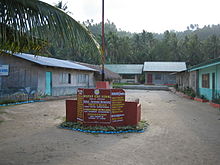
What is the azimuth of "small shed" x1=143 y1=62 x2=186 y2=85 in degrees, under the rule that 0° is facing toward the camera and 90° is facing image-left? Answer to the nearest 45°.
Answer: approximately 0°

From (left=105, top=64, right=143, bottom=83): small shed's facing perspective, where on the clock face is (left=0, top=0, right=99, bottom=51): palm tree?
The palm tree is roughly at 12 o'clock from the small shed.

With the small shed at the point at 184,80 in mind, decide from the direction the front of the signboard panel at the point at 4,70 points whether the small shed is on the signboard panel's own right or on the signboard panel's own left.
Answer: on the signboard panel's own left

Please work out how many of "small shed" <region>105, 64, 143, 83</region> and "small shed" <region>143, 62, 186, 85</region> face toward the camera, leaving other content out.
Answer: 2

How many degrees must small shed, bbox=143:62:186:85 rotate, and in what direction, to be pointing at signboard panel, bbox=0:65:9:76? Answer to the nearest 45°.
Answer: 0° — it already faces it

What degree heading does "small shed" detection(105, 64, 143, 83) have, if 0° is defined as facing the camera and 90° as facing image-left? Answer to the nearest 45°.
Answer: approximately 0°

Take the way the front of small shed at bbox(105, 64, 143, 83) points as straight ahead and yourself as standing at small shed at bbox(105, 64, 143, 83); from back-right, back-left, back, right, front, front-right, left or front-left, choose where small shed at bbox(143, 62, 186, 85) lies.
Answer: front-left

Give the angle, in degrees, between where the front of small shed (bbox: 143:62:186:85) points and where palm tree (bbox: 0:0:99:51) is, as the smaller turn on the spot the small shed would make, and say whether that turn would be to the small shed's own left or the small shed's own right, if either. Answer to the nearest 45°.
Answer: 0° — it already faces it

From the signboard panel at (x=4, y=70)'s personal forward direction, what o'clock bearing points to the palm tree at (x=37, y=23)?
The palm tree is roughly at 12 o'clock from the signboard panel.
